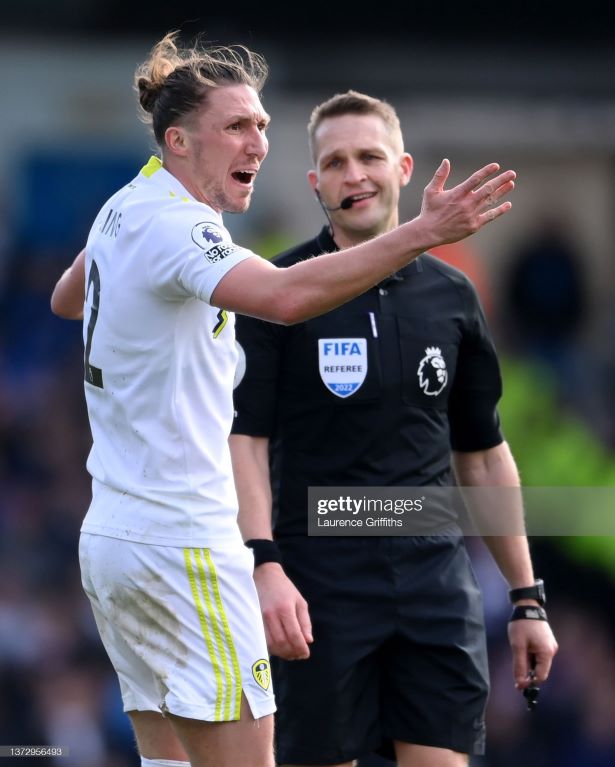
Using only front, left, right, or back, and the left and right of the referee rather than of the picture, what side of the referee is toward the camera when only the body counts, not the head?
front
